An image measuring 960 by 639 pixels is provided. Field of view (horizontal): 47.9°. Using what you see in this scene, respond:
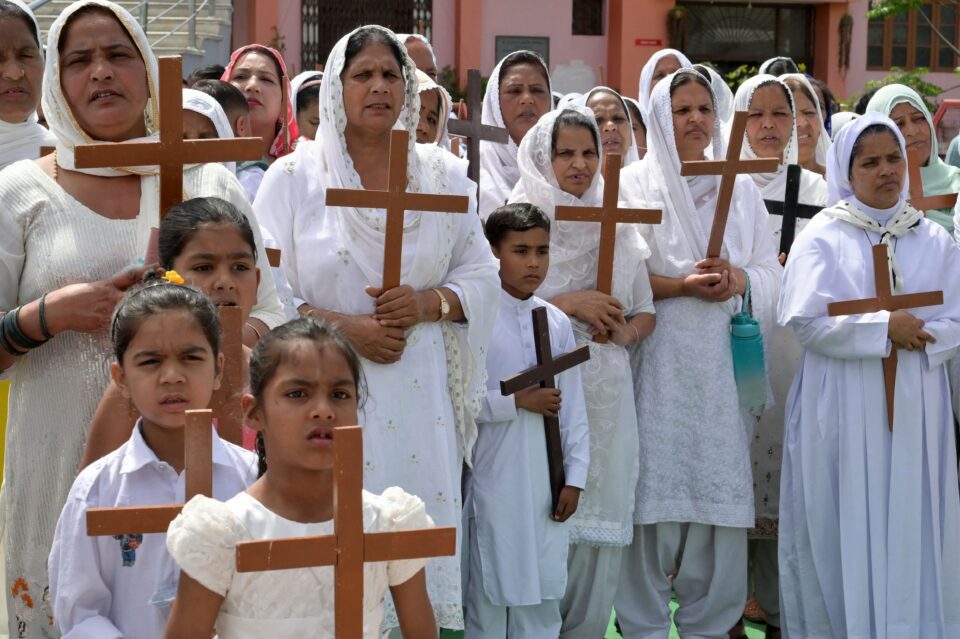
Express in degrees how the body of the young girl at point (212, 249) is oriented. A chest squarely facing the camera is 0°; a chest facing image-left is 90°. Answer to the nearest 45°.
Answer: approximately 315°

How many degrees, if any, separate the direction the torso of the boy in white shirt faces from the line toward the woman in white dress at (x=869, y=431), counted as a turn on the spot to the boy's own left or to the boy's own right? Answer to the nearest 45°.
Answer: approximately 45° to the boy's own left

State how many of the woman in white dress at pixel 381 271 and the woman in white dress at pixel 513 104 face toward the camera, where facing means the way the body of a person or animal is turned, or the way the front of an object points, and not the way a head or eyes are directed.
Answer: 2
